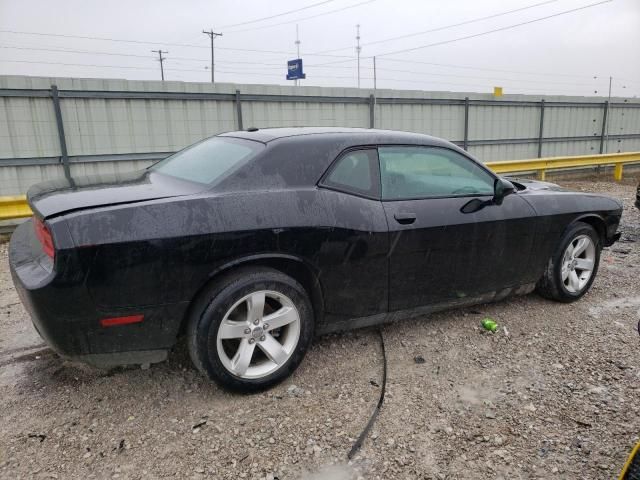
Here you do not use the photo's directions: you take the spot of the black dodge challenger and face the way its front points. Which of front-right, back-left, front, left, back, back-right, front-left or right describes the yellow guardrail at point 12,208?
left

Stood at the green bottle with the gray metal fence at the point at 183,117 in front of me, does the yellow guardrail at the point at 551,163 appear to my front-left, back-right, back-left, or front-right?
front-right

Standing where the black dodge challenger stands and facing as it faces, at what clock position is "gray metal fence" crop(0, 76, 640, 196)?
The gray metal fence is roughly at 10 o'clock from the black dodge challenger.

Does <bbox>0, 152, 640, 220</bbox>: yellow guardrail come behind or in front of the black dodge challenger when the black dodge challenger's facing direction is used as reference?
in front

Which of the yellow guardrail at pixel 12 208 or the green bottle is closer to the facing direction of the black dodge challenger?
the green bottle

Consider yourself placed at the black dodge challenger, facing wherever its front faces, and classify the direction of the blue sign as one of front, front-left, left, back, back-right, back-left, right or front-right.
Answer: front-left

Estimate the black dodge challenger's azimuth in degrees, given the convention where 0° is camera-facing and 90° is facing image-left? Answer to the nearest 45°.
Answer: approximately 225°
